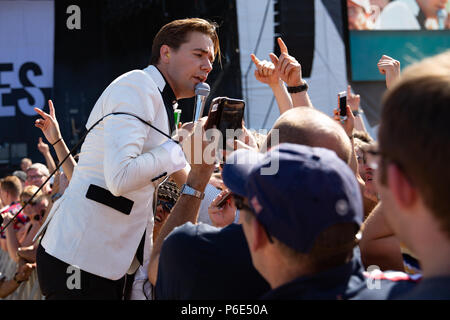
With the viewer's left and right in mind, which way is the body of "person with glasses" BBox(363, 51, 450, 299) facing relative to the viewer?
facing away from the viewer and to the left of the viewer

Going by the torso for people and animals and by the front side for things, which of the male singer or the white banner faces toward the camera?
the white banner

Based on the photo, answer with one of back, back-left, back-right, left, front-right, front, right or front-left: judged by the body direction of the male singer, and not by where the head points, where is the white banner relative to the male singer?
left

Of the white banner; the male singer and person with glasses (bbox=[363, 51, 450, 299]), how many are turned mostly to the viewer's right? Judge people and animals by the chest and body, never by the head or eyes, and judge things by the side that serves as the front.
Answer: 1

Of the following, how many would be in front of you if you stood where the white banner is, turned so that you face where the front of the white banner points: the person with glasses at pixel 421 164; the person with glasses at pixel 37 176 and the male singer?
3

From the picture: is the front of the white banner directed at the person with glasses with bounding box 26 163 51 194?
yes

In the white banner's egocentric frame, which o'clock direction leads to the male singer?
The male singer is roughly at 12 o'clock from the white banner.

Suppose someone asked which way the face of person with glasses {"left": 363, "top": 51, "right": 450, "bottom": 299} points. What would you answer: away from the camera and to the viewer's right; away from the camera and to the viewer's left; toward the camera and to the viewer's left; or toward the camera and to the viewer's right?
away from the camera and to the viewer's left

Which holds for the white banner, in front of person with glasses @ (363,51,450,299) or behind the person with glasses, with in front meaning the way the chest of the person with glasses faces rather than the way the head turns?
in front

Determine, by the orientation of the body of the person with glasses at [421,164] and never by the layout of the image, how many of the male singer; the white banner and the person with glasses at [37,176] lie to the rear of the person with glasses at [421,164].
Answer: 0

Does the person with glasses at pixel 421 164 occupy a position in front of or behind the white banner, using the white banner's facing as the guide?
in front

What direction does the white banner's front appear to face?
toward the camera

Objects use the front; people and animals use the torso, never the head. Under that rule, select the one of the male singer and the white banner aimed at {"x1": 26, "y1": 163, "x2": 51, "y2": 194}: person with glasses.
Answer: the white banner

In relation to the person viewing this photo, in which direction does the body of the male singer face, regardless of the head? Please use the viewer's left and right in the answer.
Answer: facing to the right of the viewer

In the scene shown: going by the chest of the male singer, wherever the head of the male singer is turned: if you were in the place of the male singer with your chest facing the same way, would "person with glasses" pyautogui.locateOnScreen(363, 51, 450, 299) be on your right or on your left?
on your right
